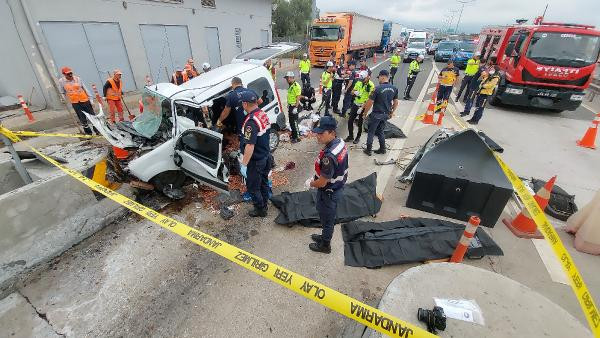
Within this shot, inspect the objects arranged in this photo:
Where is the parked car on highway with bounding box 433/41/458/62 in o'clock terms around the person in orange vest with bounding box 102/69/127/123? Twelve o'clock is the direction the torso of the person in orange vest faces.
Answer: The parked car on highway is roughly at 10 o'clock from the person in orange vest.

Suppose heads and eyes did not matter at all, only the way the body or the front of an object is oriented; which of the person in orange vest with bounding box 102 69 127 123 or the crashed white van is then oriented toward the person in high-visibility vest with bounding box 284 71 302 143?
the person in orange vest

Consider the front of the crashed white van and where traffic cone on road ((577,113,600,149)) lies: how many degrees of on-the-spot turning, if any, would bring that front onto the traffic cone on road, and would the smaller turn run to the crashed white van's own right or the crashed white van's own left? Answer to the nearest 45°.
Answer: approximately 135° to the crashed white van's own left

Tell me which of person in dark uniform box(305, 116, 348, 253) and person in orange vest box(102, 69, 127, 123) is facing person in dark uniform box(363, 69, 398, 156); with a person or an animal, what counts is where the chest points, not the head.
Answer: the person in orange vest

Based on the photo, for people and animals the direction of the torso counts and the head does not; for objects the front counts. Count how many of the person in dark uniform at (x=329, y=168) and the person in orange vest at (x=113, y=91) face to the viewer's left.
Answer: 1

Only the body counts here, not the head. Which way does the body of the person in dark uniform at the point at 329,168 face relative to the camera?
to the viewer's left

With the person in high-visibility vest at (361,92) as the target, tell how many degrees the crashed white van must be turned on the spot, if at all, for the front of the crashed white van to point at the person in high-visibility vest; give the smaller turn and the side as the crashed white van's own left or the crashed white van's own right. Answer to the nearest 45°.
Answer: approximately 135° to the crashed white van's own left

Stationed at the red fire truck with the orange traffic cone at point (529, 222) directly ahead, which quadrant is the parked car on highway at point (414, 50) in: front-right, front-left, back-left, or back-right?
back-right

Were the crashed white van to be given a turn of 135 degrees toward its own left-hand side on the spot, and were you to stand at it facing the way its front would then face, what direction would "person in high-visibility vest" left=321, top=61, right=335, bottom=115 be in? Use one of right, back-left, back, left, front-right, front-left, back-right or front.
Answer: front-left

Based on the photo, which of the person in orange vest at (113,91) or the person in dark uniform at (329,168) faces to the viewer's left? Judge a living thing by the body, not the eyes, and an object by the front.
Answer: the person in dark uniform

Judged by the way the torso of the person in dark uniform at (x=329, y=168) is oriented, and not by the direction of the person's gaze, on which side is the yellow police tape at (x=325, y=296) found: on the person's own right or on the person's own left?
on the person's own left

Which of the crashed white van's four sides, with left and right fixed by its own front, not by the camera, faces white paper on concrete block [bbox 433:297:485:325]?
left

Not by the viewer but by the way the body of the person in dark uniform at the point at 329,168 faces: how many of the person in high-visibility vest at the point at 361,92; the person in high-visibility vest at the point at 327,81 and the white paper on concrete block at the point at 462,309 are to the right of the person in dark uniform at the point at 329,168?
2
